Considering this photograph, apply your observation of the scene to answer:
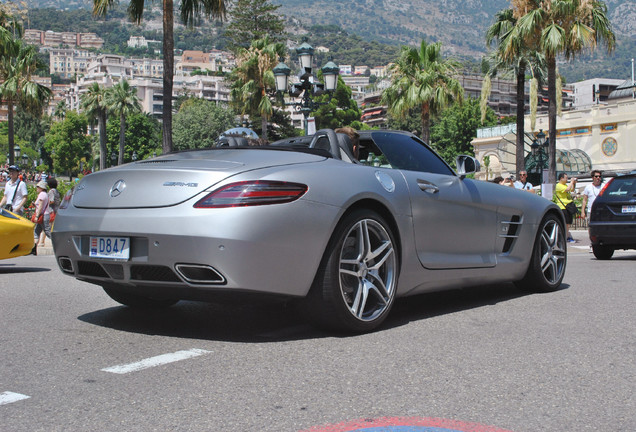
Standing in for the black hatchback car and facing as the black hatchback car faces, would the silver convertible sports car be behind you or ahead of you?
behind

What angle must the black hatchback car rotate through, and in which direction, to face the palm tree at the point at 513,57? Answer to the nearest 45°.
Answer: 0° — it already faces it

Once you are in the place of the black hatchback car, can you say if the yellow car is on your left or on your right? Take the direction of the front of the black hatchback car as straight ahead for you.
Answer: on your left

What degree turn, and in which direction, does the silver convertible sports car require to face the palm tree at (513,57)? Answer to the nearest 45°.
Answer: approximately 45° to its left

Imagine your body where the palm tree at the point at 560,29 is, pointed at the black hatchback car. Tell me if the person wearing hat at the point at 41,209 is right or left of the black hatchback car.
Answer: right

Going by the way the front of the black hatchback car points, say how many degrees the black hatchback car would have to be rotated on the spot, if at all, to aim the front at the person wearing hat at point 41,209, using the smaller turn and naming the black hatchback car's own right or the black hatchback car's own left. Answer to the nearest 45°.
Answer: approximately 90° to the black hatchback car's own left

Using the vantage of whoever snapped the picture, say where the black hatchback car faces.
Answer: facing away from the viewer

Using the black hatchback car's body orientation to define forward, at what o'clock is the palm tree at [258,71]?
The palm tree is roughly at 11 o'clock from the black hatchback car.

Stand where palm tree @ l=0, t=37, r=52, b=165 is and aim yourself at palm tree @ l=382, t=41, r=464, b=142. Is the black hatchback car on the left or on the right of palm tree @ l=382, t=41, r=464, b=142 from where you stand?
right

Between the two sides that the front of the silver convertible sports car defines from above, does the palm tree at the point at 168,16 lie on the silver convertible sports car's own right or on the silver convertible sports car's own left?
on the silver convertible sports car's own left

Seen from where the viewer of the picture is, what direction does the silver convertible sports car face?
facing away from the viewer and to the right of the viewer
